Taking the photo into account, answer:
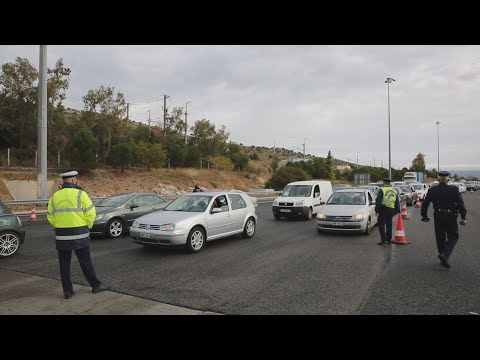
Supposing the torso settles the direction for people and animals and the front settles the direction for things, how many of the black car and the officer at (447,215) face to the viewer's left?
1

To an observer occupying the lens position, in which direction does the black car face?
facing to the left of the viewer

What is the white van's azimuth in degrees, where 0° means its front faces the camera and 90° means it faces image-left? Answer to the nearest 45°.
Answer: approximately 45°

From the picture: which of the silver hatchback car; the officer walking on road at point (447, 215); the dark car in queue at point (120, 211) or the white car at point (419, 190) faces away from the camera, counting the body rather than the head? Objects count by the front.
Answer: the officer walking on road

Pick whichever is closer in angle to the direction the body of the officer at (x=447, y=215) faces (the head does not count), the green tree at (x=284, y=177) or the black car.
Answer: the green tree

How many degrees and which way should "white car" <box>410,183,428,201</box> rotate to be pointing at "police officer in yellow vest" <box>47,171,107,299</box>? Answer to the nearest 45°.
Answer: approximately 45° to its left

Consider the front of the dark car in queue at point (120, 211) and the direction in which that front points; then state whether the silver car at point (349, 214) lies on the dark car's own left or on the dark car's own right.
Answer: on the dark car's own left

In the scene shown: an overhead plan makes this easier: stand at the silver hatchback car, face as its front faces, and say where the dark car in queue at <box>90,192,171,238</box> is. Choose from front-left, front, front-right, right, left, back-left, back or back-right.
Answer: right

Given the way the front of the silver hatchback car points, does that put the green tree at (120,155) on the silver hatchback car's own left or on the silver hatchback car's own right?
on the silver hatchback car's own right

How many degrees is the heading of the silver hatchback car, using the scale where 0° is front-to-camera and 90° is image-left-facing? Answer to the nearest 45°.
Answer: approximately 45°
